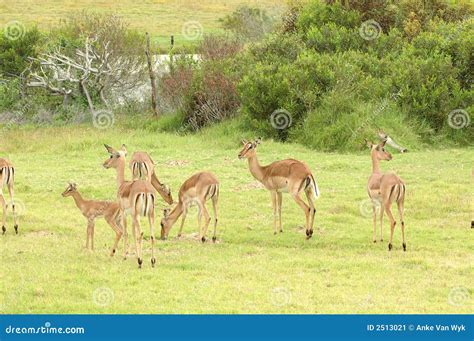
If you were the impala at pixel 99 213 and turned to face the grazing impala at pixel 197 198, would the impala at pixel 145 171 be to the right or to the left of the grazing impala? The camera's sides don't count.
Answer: left

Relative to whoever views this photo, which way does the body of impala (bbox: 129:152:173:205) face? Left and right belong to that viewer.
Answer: facing away from the viewer and to the right of the viewer

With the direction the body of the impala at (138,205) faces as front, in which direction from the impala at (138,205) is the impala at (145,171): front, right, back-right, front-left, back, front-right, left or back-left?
front-right

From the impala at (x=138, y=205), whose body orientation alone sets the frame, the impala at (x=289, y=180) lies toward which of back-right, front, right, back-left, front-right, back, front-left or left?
right

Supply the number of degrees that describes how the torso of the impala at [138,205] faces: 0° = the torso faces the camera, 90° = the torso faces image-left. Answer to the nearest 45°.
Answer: approximately 135°

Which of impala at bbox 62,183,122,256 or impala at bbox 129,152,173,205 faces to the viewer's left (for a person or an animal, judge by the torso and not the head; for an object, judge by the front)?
impala at bbox 62,183,122,256

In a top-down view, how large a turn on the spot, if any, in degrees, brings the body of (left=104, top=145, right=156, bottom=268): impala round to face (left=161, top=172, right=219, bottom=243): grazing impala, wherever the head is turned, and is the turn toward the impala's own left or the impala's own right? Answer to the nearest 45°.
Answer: approximately 90° to the impala's own right

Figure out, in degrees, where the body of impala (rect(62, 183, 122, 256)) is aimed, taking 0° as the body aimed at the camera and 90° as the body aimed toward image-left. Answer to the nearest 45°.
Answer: approximately 90°

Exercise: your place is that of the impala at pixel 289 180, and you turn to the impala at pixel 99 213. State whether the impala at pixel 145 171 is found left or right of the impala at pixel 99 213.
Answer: right

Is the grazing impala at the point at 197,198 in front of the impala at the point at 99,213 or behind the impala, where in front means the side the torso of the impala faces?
behind

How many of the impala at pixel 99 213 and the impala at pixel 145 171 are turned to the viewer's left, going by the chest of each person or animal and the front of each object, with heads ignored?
1

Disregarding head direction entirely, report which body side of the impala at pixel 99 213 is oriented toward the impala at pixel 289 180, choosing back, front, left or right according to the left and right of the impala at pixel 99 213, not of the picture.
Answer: back
